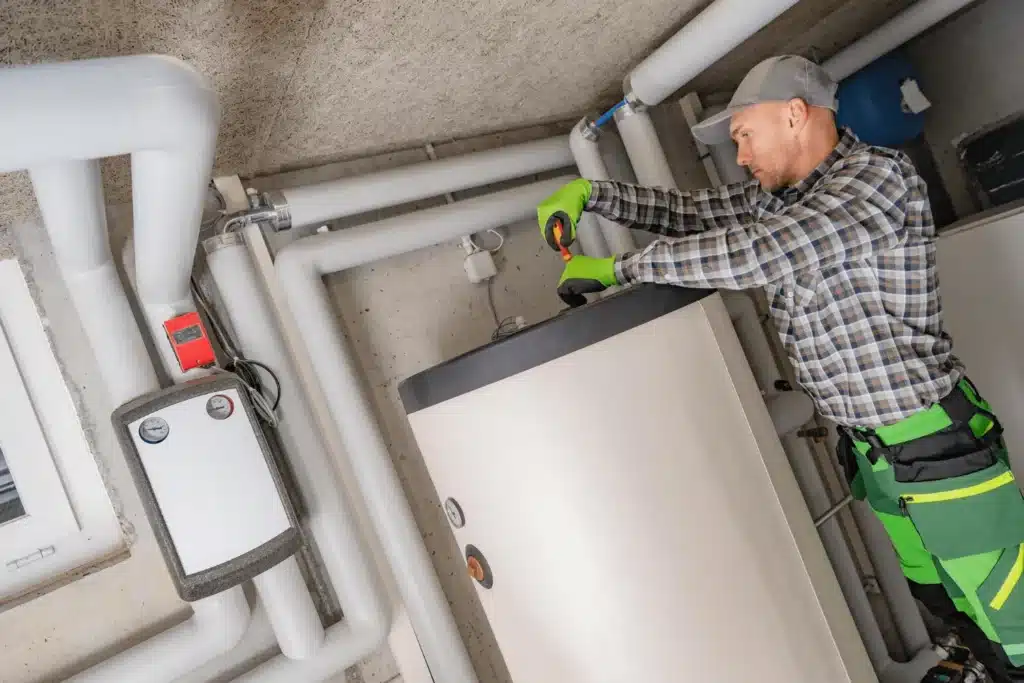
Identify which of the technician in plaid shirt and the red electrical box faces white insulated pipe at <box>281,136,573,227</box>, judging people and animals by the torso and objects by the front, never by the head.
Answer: the technician in plaid shirt

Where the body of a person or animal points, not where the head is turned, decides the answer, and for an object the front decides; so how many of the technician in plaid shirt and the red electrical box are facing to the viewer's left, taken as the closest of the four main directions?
1

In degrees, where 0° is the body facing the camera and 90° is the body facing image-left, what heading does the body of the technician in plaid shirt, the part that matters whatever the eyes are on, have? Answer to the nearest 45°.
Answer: approximately 90°

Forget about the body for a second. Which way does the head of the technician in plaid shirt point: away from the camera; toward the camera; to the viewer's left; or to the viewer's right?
to the viewer's left

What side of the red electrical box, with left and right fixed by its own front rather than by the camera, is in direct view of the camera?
front

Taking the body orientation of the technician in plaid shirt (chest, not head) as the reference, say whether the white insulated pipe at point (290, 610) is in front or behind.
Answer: in front

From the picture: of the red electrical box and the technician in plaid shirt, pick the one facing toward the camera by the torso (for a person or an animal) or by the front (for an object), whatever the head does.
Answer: the red electrical box

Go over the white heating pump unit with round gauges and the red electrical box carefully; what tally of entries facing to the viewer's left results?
0

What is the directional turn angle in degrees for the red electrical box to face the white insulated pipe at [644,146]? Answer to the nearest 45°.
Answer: approximately 90° to its left

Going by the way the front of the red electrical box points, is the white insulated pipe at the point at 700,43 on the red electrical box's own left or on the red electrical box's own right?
on the red electrical box's own left

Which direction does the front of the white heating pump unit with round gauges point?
toward the camera

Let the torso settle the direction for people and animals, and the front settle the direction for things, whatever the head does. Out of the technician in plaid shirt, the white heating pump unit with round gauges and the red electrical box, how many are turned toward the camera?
2
